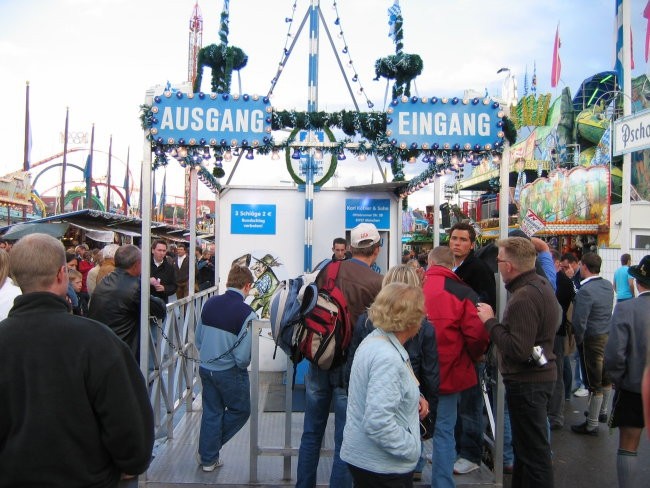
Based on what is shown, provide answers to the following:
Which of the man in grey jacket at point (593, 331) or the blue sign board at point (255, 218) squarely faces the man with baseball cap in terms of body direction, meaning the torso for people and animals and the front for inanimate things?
the blue sign board

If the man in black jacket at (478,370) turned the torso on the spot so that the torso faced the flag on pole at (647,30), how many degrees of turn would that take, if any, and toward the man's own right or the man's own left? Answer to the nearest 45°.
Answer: approximately 180°

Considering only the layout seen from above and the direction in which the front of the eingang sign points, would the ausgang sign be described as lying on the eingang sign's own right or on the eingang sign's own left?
on the eingang sign's own right

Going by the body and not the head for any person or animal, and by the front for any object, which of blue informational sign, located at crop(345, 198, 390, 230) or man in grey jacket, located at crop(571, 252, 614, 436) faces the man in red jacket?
the blue informational sign

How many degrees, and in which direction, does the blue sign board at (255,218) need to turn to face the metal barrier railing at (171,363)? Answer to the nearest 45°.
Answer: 0° — it already faces it

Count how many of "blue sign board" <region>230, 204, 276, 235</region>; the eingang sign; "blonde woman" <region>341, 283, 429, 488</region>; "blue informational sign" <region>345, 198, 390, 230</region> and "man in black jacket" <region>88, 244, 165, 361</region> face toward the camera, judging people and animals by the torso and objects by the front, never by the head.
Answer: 3

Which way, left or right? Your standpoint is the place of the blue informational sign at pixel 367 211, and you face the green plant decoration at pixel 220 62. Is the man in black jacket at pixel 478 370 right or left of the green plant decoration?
left

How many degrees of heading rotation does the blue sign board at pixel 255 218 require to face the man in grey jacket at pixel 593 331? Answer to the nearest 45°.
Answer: approximately 45° to its left

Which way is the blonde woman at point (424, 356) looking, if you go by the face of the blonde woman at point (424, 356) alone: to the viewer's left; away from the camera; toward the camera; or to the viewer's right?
away from the camera
